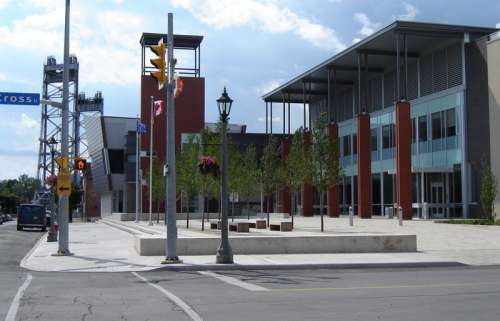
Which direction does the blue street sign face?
toward the camera

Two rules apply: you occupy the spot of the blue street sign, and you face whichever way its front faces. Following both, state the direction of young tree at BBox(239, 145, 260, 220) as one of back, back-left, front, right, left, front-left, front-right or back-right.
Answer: back-left

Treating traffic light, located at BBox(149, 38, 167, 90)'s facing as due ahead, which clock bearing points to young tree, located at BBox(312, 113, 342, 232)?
The young tree is roughly at 4 o'clock from the traffic light.

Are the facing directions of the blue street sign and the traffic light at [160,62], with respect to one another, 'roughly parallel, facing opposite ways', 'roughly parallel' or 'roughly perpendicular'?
roughly perpendicular

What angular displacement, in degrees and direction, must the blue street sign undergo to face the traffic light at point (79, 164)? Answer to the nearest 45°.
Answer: approximately 135° to its left

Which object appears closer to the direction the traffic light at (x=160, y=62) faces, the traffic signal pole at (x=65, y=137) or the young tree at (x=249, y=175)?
the traffic signal pole

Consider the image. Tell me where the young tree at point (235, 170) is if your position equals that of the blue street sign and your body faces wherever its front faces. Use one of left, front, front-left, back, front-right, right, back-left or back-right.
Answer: back-left

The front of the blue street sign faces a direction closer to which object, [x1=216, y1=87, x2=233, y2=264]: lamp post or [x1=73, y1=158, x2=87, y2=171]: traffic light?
the lamp post

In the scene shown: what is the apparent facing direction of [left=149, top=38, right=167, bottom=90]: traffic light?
to the viewer's left

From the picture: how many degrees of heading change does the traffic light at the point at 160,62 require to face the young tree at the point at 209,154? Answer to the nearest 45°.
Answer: approximately 90° to its right

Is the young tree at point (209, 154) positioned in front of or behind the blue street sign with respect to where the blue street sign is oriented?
behind
